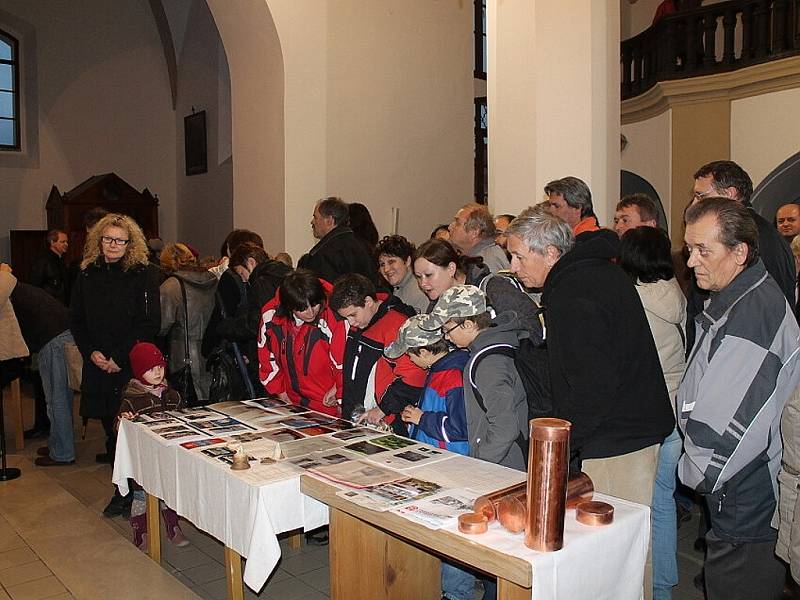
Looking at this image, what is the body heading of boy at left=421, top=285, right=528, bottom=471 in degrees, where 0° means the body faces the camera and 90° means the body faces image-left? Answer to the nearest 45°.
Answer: approximately 90°

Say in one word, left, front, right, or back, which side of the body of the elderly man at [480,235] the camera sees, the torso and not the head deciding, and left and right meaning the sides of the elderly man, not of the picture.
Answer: left

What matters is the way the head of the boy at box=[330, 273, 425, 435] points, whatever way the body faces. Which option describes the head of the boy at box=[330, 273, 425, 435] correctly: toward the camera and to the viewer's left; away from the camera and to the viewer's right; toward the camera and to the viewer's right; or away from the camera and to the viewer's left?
toward the camera and to the viewer's left

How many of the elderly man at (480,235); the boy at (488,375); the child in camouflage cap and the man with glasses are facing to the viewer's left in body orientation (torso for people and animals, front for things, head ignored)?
4

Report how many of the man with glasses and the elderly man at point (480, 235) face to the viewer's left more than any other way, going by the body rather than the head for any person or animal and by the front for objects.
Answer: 2

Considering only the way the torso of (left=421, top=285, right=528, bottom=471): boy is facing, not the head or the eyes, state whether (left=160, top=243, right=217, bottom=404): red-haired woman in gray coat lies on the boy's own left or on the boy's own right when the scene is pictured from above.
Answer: on the boy's own right

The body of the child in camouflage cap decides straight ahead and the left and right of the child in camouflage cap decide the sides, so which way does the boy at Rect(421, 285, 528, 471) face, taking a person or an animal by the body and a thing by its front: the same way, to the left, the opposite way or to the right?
the same way

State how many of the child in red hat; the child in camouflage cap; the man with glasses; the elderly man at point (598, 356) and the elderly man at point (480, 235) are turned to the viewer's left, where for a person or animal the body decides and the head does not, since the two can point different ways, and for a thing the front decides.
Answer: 4

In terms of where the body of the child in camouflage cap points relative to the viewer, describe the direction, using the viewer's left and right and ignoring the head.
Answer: facing to the left of the viewer

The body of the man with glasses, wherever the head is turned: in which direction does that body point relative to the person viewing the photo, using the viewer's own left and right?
facing to the left of the viewer

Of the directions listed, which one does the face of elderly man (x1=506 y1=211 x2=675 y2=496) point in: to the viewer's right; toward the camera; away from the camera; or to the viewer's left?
to the viewer's left

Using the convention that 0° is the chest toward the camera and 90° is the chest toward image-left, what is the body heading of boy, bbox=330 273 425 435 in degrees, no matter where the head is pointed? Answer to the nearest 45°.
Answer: approximately 45°

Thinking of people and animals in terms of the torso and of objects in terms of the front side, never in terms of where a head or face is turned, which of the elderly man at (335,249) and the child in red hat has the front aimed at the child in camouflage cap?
the child in red hat

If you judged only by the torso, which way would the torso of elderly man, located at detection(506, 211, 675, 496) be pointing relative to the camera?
to the viewer's left

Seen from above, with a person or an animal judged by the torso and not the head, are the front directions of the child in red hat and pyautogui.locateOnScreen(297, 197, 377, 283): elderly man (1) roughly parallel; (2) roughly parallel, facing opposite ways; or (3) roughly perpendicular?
roughly perpendicular
